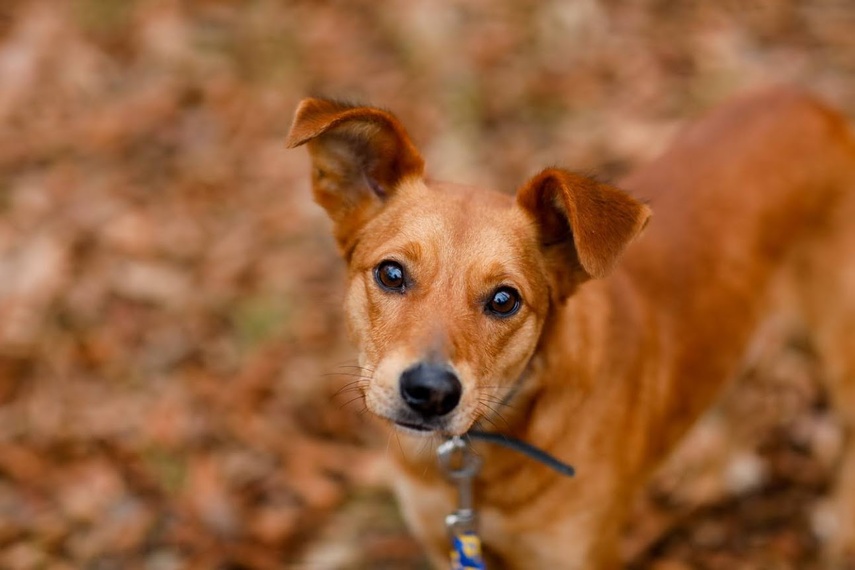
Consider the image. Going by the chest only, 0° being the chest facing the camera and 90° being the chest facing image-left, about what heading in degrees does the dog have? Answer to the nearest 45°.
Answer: approximately 45°
